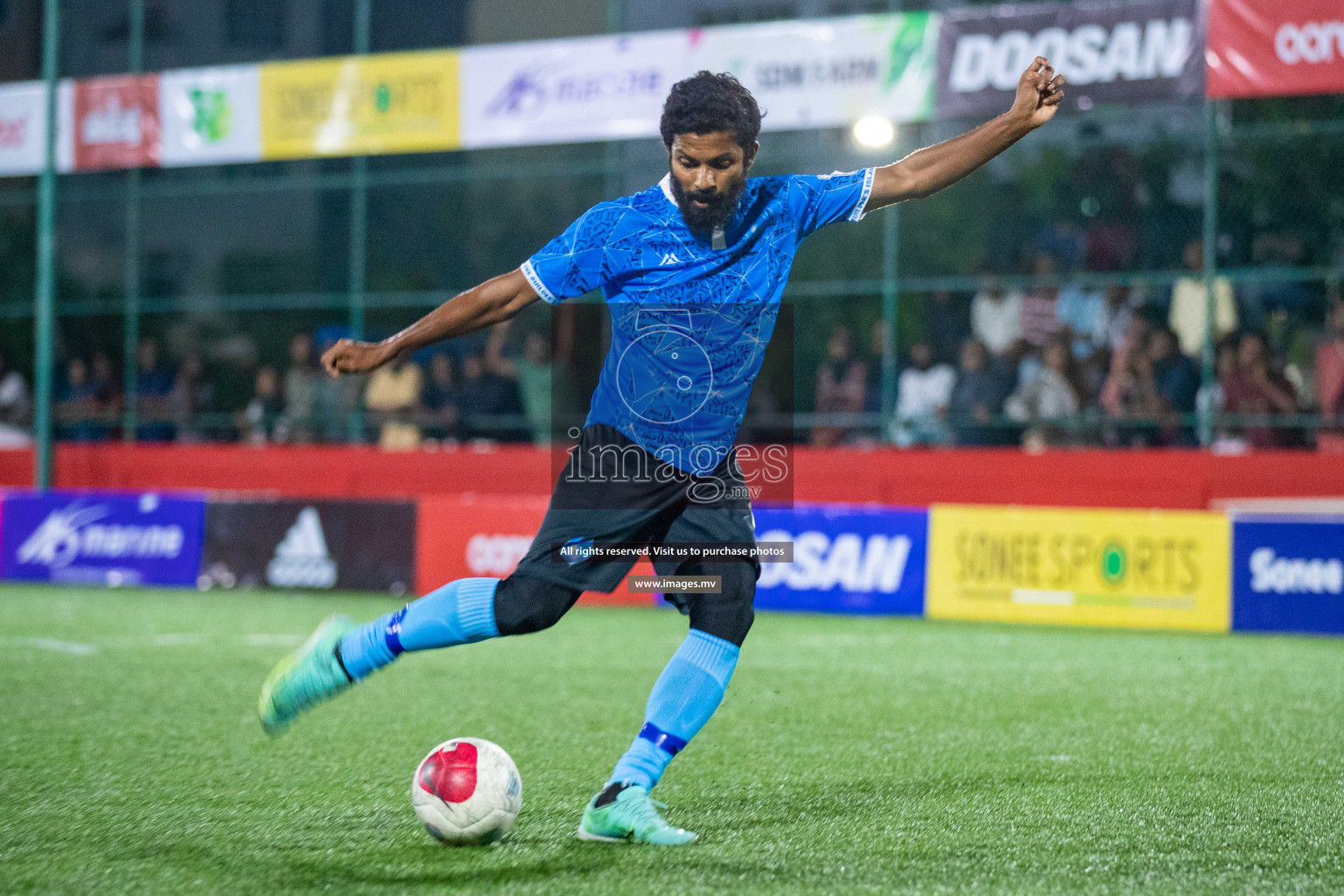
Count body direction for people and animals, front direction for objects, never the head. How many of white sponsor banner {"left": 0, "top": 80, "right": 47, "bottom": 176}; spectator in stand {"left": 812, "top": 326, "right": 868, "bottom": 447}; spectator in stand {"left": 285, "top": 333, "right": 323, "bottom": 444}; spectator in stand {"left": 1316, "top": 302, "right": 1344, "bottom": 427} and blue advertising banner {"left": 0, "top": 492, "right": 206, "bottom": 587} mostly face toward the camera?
5

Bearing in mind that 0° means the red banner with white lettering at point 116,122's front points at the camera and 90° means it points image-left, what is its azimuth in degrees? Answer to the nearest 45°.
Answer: approximately 0°

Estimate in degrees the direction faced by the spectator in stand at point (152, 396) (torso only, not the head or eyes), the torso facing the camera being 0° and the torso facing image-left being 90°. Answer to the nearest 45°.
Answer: approximately 0°

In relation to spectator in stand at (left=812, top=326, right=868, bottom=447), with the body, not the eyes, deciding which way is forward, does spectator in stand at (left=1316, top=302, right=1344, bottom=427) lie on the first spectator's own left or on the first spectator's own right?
on the first spectator's own left

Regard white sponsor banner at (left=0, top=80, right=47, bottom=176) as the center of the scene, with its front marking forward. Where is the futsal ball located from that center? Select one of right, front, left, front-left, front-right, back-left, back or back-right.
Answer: front

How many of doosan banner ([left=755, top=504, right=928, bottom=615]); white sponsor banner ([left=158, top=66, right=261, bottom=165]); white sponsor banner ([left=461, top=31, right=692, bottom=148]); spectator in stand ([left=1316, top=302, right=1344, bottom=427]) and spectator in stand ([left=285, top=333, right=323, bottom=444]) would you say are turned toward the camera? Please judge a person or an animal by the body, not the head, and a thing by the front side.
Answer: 5

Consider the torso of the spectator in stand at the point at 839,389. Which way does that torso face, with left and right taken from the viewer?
facing the viewer

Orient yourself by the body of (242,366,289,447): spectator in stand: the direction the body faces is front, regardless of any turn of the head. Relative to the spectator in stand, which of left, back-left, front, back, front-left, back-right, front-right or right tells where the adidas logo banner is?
front

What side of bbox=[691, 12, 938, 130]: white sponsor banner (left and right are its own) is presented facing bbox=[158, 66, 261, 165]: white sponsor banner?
right

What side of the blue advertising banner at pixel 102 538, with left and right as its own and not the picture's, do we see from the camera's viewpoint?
front

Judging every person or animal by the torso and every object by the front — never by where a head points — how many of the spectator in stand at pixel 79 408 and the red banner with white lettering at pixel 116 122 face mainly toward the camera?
2

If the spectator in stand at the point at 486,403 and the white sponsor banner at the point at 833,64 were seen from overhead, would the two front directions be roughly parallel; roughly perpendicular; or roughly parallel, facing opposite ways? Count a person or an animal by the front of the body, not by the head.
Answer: roughly parallel

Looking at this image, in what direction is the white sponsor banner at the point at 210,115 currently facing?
toward the camera
